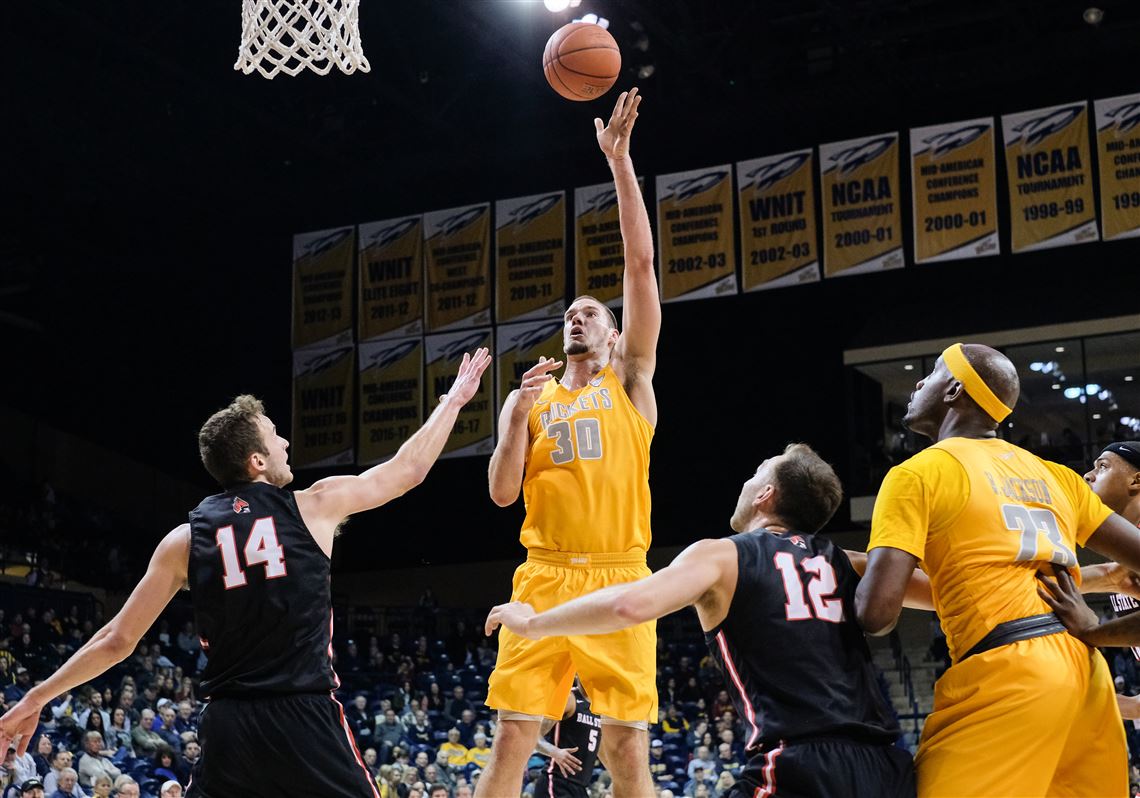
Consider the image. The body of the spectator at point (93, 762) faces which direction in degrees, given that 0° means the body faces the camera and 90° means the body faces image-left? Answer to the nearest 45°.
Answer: approximately 315°

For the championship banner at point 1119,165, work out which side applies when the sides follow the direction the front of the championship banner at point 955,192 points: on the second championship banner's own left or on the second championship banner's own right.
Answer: on the second championship banner's own left

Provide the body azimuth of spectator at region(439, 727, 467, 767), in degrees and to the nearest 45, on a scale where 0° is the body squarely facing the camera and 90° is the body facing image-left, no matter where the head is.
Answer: approximately 0°

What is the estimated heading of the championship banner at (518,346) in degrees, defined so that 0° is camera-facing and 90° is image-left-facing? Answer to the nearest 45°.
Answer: approximately 0°

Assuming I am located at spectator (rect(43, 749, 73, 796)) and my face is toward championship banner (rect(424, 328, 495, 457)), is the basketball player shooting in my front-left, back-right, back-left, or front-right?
back-right
